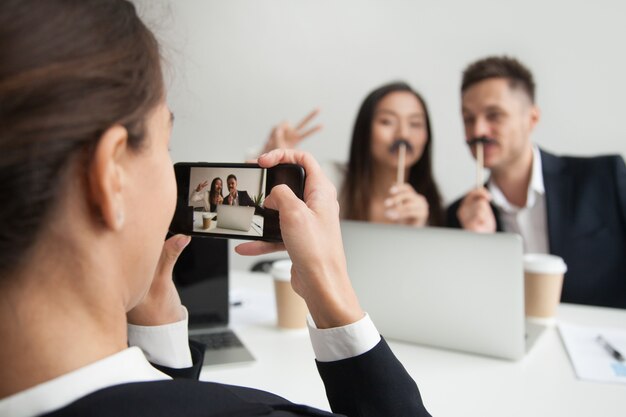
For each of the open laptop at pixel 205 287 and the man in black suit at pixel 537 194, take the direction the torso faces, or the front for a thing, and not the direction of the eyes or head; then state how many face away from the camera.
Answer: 0

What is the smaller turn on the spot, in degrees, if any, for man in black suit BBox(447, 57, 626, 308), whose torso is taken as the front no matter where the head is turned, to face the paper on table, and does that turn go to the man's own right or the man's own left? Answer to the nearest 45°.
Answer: approximately 45° to the man's own left

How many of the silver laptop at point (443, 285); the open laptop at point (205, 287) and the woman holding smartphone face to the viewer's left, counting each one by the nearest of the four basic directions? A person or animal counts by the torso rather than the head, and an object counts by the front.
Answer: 0

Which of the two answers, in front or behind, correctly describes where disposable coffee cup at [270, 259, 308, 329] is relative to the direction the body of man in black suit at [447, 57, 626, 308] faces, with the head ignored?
in front

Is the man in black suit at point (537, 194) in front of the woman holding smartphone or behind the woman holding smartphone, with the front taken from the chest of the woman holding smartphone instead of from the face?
in front

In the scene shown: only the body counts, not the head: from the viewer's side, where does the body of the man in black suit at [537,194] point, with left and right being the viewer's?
facing the viewer and to the left of the viewer

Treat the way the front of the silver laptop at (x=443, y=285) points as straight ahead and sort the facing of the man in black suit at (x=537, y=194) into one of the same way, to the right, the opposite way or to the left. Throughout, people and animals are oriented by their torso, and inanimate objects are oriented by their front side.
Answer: the opposite way

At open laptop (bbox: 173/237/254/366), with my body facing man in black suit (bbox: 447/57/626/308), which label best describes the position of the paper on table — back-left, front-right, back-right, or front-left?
front-right

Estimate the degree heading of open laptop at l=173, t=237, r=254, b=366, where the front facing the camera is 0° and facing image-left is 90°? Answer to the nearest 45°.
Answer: approximately 315°

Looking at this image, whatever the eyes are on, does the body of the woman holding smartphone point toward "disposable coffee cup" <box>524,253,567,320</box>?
yes

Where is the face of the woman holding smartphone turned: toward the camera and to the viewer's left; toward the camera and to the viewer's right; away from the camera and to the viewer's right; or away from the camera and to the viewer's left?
away from the camera and to the viewer's right
